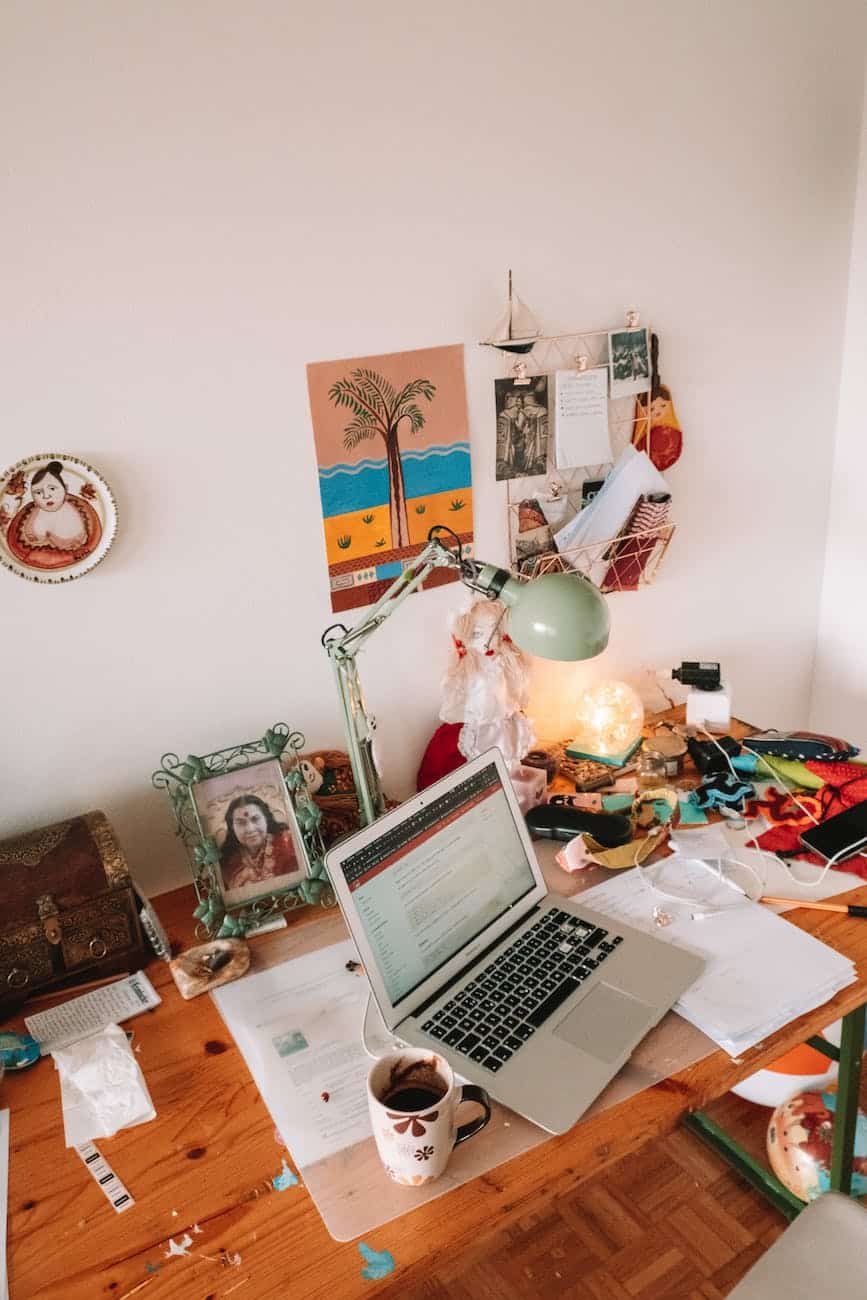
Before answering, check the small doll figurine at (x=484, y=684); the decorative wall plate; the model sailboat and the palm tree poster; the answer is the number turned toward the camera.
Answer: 3

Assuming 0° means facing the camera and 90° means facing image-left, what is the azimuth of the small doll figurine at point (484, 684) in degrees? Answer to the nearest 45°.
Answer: approximately 0°

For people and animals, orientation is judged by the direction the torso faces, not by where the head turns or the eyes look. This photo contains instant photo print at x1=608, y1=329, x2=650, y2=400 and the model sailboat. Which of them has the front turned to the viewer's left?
the model sailboat

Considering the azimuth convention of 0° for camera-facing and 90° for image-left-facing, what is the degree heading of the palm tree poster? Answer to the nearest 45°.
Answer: approximately 0°
